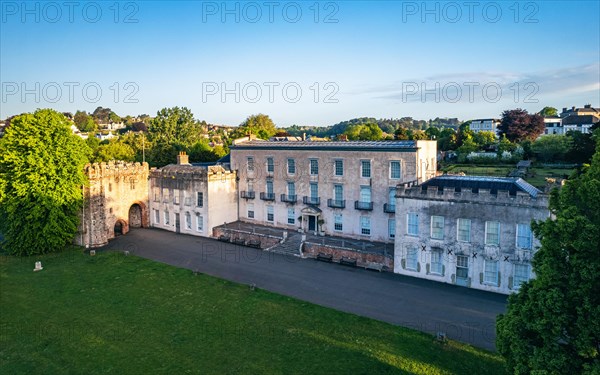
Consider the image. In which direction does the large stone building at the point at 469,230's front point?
toward the camera

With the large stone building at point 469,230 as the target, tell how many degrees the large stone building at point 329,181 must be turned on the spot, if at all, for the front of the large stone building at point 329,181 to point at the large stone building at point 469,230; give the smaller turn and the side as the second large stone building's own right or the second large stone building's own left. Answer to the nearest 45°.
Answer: approximately 90° to the second large stone building's own left

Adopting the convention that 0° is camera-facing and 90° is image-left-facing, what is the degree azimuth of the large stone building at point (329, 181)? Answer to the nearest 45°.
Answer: approximately 45°

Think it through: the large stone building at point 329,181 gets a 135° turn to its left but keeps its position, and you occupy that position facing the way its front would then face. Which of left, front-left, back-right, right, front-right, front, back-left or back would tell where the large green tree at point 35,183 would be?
back

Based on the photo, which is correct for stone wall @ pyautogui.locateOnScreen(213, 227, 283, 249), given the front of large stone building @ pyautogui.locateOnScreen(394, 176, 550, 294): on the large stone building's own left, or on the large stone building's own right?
on the large stone building's own right

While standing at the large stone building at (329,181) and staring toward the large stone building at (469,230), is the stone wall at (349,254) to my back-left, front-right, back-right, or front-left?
front-right

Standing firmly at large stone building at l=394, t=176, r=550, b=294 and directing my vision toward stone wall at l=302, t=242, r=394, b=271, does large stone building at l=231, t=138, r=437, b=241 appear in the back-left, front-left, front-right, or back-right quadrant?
front-right

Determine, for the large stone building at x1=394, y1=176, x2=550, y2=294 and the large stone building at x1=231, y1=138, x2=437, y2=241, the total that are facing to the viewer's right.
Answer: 0

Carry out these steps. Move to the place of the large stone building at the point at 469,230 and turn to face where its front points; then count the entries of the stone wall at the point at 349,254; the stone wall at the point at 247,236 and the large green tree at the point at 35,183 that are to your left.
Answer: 0
